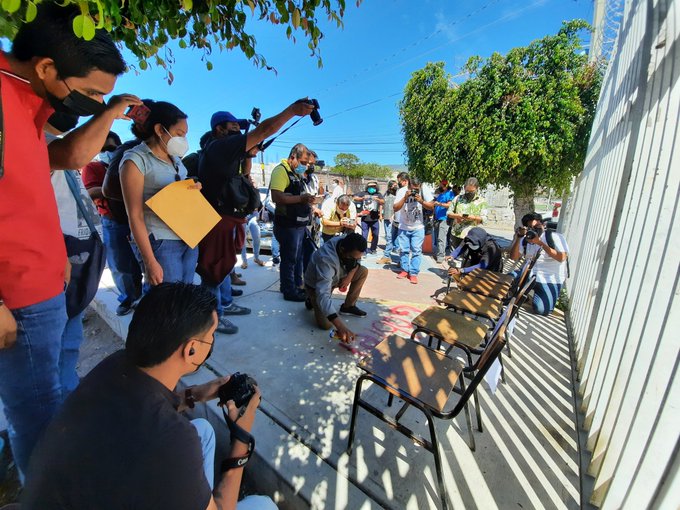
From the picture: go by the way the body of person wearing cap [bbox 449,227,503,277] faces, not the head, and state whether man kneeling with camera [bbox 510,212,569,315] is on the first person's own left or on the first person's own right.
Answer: on the first person's own left

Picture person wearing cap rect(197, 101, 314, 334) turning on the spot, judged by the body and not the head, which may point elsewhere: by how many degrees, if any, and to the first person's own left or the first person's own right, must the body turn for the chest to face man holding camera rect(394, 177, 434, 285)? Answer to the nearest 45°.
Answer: approximately 45° to the first person's own left

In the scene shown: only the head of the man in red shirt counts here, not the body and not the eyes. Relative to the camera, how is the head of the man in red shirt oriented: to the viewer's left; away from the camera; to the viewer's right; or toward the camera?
to the viewer's right

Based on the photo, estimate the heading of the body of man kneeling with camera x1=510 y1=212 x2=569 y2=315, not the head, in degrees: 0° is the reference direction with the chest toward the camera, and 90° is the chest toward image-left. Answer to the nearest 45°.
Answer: approximately 45°

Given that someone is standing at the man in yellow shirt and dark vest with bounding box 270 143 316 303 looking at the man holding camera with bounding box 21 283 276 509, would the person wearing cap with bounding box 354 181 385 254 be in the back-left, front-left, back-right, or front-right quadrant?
back-left

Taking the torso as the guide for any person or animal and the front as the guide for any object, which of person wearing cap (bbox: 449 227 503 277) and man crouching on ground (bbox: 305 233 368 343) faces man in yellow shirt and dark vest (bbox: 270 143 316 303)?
the person wearing cap

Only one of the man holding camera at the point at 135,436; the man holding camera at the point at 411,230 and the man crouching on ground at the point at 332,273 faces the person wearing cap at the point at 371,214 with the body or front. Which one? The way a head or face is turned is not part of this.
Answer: the man holding camera at the point at 135,436

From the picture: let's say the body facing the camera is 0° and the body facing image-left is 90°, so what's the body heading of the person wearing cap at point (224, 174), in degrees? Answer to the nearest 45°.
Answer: approximately 270°

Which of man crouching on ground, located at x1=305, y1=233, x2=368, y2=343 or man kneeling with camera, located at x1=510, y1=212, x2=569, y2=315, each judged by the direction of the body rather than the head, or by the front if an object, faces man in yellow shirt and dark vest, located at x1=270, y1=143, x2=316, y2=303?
the man kneeling with camera

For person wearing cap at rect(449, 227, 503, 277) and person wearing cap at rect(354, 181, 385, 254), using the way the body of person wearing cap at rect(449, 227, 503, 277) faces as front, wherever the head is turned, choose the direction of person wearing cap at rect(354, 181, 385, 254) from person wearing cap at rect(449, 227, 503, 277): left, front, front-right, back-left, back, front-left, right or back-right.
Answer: right

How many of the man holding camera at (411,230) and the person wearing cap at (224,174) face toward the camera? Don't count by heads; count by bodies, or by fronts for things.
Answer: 1

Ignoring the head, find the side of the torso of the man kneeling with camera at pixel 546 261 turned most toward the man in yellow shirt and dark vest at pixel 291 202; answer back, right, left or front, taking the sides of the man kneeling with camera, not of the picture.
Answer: front

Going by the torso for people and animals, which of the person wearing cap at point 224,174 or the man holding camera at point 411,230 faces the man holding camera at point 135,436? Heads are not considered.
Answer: the man holding camera at point 411,230

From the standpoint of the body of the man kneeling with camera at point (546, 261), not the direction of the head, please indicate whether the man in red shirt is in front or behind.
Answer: in front

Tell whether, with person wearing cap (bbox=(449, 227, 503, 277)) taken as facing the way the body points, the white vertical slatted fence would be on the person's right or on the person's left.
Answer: on the person's left
